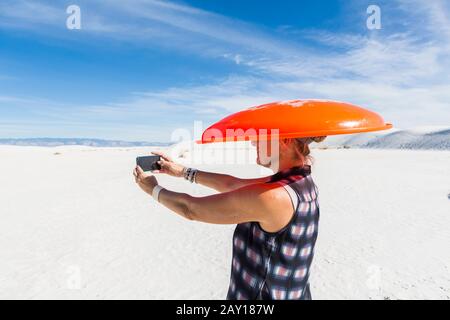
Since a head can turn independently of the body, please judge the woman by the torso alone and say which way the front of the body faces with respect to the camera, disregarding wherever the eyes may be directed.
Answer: to the viewer's left
